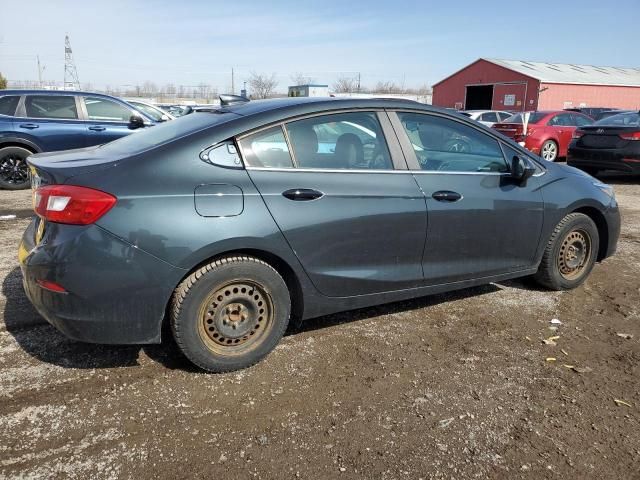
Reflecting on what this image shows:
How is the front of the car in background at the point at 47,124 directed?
to the viewer's right

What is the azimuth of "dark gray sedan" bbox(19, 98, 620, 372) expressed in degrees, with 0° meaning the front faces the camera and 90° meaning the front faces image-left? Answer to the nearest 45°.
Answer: approximately 225°

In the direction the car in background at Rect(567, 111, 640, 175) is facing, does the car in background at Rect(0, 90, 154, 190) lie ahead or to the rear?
to the rear

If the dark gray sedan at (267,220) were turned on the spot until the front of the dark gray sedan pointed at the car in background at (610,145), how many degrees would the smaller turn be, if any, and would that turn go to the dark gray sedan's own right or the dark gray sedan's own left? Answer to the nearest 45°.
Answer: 0° — it already faces it

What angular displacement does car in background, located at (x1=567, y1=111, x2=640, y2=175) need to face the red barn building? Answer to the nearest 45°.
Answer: approximately 45° to its left

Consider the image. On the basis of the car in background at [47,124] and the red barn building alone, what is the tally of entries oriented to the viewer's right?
1

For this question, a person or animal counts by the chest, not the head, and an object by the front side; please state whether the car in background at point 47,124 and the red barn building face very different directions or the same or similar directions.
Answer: very different directions

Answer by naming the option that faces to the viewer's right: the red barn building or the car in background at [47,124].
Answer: the car in background

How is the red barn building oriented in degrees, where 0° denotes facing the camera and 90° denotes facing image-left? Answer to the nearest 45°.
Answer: approximately 45°

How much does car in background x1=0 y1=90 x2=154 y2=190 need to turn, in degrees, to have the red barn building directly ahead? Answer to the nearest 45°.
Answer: approximately 45° to its left

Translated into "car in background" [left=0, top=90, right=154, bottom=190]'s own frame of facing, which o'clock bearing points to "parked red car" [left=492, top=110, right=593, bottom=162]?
The parked red car is roughly at 12 o'clock from the car in background.

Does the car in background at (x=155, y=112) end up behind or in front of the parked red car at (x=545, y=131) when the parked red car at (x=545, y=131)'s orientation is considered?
behind

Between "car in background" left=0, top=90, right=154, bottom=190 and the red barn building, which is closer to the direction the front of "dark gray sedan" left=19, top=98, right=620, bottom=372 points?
the red barn building

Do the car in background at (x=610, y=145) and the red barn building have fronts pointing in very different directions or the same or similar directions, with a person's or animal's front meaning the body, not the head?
very different directions
